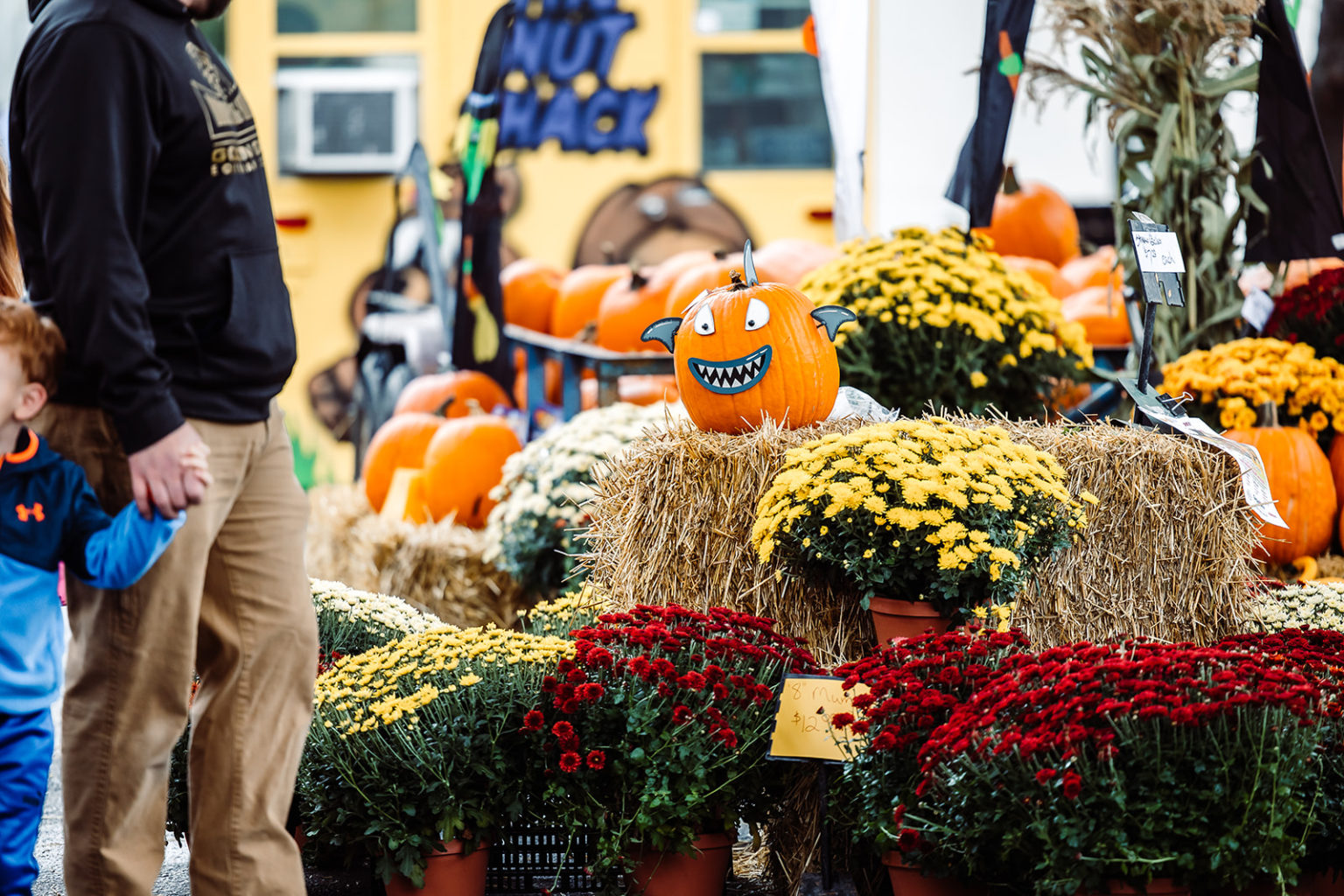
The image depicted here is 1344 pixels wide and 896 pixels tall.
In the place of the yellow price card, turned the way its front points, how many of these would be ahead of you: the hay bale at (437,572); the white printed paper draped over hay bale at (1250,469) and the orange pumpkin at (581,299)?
0

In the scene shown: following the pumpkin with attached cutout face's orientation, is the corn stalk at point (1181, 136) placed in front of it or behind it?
behind

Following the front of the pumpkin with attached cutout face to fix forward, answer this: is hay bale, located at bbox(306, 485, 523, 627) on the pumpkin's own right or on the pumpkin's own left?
on the pumpkin's own right

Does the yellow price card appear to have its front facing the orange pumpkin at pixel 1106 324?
no

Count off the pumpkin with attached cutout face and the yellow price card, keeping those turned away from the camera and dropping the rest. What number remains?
0

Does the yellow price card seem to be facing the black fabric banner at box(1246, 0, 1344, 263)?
no

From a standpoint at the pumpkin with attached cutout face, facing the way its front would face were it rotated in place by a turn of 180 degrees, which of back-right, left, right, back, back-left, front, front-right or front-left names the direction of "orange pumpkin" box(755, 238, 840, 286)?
front-left

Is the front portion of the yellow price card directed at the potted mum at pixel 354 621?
no

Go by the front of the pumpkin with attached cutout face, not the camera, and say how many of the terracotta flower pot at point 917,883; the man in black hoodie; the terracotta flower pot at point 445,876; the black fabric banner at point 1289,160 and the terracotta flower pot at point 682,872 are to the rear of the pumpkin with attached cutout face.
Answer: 1

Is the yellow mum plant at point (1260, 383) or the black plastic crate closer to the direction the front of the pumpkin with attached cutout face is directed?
the black plastic crate

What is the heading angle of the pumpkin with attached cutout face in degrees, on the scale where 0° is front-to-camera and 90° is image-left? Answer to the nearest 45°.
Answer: approximately 45°

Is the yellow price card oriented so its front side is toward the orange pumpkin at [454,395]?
no

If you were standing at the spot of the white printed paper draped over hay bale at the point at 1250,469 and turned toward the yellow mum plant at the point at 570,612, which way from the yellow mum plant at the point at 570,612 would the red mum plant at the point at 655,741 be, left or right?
left

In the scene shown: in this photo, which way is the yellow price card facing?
toward the camera
